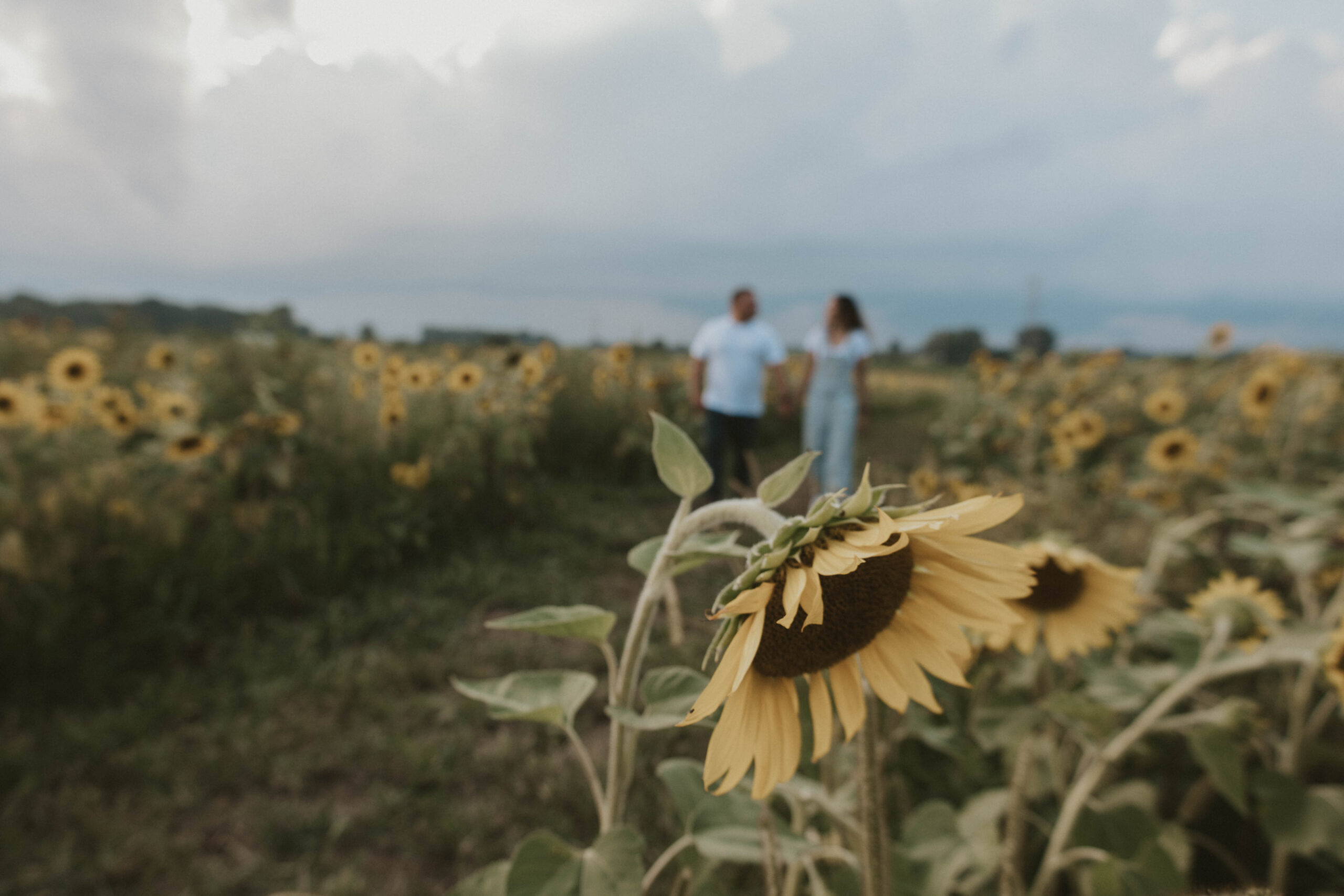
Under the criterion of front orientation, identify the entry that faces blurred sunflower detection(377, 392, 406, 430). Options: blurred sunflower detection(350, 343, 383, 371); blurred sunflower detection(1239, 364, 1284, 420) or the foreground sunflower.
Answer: blurred sunflower detection(350, 343, 383, 371)

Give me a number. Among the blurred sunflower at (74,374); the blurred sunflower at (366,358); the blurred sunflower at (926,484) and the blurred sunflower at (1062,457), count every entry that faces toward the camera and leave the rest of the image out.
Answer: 4

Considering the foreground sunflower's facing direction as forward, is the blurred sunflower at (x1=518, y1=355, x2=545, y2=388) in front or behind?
behind

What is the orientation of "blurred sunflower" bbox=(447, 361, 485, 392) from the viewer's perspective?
toward the camera

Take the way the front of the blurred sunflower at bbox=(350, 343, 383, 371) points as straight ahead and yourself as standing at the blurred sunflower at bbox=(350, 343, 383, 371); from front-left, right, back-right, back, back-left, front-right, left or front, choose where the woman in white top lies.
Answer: front-left

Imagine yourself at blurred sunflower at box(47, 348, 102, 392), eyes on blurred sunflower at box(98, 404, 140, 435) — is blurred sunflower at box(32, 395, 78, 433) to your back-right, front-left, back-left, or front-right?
front-right

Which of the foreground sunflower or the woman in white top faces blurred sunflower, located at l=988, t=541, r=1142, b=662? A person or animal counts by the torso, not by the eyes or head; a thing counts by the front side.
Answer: the woman in white top

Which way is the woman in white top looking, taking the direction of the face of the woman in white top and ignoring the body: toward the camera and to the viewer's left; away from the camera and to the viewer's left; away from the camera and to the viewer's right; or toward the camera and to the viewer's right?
toward the camera and to the viewer's left

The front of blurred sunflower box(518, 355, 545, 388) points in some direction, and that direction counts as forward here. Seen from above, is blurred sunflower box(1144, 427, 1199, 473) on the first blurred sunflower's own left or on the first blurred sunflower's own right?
on the first blurred sunflower's own left

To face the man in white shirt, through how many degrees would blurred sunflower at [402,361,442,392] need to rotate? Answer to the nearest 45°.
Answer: approximately 45° to its left

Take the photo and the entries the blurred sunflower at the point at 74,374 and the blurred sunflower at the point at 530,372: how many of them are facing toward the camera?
2

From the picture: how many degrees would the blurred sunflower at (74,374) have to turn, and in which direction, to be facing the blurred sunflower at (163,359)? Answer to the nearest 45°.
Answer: approximately 135° to its left

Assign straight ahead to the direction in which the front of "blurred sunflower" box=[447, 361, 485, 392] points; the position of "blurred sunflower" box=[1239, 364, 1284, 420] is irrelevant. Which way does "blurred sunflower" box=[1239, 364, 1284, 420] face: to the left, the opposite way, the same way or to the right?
the same way

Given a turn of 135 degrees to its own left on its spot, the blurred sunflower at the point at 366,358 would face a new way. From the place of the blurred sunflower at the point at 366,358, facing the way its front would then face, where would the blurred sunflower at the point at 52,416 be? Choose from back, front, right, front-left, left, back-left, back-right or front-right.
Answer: back

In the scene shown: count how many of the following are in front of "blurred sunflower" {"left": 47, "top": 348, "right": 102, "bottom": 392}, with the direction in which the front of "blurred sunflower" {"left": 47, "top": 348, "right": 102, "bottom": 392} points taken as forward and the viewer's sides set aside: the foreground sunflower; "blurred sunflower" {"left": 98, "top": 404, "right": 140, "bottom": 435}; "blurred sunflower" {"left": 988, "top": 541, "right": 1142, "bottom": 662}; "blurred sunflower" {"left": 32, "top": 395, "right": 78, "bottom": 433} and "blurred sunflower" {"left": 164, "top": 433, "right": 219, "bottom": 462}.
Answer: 5

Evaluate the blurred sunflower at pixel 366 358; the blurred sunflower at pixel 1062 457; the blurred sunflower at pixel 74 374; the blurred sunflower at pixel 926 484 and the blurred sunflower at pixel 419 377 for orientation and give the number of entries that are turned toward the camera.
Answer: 5

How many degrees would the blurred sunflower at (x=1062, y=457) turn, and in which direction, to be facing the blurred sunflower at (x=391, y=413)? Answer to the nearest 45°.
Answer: approximately 45° to its right

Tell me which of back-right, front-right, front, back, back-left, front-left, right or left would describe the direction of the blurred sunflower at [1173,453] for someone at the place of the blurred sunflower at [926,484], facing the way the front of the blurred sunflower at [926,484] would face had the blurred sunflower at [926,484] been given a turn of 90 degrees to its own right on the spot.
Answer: back

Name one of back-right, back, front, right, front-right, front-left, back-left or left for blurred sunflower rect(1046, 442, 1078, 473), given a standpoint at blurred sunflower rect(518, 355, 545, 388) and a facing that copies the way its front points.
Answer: left

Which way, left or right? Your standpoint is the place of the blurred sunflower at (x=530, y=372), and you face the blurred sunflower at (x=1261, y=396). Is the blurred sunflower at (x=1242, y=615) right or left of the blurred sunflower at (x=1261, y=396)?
right

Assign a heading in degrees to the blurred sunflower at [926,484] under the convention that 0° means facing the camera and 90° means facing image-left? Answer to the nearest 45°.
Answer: approximately 0°

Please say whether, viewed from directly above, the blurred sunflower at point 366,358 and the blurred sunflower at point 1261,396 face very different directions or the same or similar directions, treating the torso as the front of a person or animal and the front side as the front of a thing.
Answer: same or similar directions
